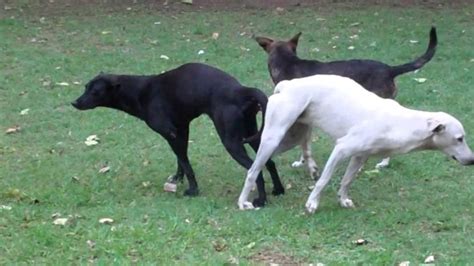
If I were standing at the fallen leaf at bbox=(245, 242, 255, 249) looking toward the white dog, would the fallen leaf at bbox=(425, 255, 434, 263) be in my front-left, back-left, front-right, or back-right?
front-right

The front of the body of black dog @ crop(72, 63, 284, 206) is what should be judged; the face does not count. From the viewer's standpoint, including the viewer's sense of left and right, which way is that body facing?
facing to the left of the viewer

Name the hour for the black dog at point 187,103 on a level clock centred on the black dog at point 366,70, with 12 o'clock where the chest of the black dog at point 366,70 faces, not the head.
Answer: the black dog at point 187,103 is roughly at 11 o'clock from the black dog at point 366,70.

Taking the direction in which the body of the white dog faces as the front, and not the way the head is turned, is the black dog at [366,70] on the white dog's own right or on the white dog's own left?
on the white dog's own left

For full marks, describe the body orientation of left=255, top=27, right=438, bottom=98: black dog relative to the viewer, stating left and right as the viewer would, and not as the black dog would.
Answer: facing to the left of the viewer

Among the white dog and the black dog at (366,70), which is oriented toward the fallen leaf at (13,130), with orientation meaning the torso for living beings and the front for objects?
the black dog

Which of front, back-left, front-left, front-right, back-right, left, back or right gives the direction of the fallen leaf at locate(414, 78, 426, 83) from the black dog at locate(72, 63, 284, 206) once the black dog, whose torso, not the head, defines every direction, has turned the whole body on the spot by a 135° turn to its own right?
front

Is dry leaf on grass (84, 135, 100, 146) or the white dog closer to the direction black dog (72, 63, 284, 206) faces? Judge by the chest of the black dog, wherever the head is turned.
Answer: the dry leaf on grass

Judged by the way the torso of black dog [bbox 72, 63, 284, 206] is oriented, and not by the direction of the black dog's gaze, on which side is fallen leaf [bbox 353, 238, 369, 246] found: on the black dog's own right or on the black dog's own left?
on the black dog's own left

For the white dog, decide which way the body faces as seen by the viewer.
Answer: to the viewer's right

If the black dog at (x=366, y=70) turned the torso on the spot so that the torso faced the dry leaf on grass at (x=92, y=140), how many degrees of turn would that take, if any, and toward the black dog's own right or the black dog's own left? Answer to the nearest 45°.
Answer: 0° — it already faces it

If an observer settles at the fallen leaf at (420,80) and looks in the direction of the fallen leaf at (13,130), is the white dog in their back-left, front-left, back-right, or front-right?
front-left

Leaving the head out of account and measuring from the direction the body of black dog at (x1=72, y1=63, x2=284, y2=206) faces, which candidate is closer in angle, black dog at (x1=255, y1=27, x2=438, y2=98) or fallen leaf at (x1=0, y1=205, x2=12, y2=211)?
the fallen leaf

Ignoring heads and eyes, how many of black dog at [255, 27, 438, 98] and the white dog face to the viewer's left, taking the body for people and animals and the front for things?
1

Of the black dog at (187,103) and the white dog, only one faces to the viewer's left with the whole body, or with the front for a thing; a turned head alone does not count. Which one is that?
the black dog

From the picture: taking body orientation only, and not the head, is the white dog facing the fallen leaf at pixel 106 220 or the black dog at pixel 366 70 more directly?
the black dog

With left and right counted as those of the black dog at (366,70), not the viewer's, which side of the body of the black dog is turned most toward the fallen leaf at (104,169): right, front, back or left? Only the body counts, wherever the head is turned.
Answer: front

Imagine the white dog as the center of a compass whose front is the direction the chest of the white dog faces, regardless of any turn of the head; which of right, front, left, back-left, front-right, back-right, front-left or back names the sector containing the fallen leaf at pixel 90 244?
back-right
